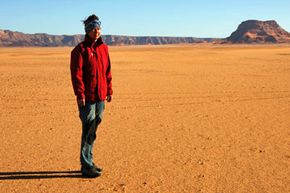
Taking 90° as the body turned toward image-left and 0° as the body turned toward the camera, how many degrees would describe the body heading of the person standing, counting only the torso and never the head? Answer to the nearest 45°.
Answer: approximately 315°

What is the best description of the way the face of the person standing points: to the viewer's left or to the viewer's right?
to the viewer's right
